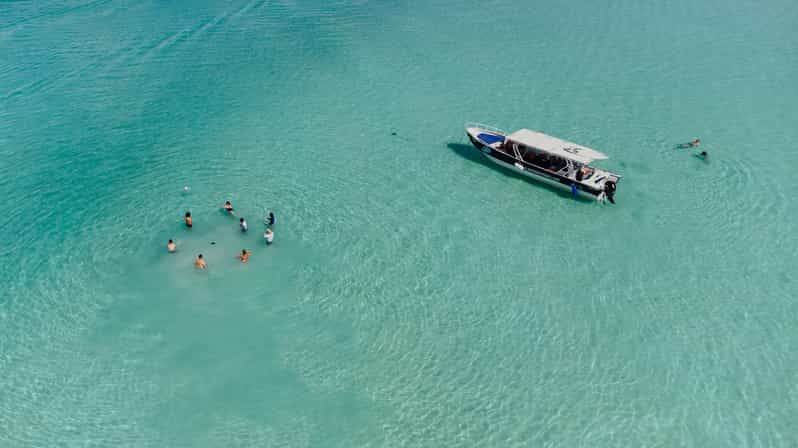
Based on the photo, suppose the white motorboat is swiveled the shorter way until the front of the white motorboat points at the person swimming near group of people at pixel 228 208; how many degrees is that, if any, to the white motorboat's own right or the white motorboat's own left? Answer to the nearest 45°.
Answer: approximately 90° to the white motorboat's own left

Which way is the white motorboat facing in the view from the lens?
facing away from the viewer and to the left of the viewer

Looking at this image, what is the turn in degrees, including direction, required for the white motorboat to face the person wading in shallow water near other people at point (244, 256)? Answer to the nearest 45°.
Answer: approximately 90° to its left
